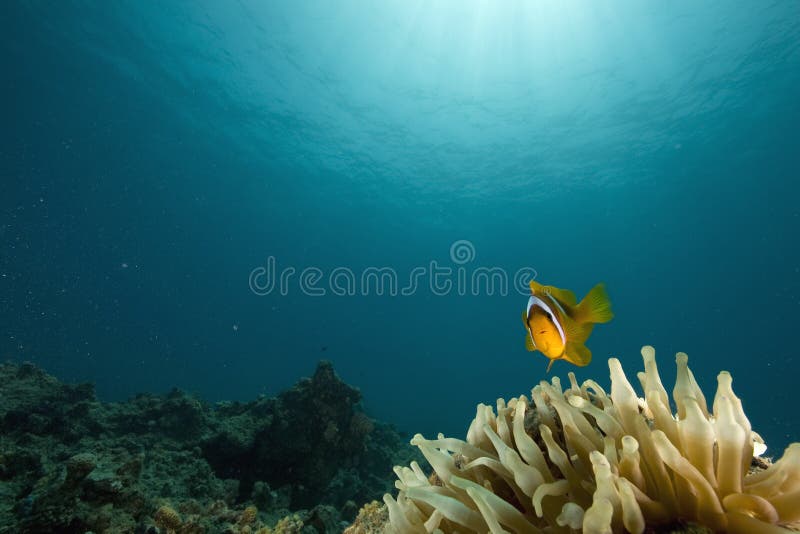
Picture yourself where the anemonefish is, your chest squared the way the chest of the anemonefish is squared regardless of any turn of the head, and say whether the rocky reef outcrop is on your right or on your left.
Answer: on your right

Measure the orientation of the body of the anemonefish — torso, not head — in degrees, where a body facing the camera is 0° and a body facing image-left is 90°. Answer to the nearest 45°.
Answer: approximately 45°
